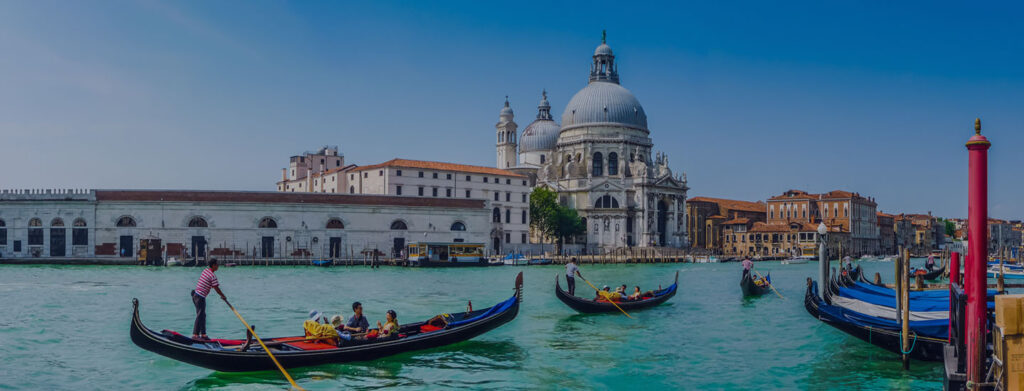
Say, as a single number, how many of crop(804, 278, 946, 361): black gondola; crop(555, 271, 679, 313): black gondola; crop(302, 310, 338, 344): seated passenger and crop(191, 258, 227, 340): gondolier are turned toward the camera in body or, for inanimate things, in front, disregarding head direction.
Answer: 0

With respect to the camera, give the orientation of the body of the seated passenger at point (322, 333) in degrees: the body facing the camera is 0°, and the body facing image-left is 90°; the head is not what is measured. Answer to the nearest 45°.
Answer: approximately 270°

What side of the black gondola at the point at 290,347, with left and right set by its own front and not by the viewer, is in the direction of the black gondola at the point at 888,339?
front

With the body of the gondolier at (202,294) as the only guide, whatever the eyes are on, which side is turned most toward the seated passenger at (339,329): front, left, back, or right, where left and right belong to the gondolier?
front

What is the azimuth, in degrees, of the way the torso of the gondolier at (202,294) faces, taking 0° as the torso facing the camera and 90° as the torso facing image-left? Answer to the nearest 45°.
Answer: approximately 270°

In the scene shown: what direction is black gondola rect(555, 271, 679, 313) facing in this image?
to the viewer's right

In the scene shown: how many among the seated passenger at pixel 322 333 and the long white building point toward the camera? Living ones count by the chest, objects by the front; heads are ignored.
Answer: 1

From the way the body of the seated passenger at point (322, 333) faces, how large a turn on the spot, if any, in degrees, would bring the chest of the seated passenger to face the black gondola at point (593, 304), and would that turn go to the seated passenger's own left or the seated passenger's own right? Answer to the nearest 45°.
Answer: approximately 45° to the seated passenger's own left

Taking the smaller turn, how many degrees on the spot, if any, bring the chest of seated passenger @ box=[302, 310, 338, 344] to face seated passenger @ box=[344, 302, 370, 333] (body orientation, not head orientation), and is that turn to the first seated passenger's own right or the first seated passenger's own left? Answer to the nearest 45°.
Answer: approximately 45° to the first seated passenger's own left

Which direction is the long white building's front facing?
toward the camera

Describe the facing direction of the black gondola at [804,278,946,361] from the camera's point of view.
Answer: facing away from the viewer and to the left of the viewer

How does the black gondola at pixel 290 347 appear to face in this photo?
to the viewer's right

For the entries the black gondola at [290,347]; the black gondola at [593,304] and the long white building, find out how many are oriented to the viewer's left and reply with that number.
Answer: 0
